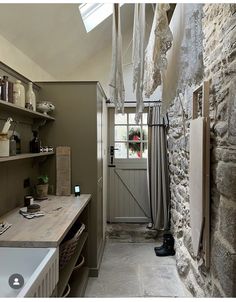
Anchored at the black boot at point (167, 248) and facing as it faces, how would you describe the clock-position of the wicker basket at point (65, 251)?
The wicker basket is roughly at 10 o'clock from the black boot.

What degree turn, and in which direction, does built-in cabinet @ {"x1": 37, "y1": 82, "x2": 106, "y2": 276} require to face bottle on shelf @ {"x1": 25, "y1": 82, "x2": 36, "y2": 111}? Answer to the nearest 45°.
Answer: approximately 135° to its right

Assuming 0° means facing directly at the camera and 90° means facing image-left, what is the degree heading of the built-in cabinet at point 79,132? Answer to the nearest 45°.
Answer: approximately 270°

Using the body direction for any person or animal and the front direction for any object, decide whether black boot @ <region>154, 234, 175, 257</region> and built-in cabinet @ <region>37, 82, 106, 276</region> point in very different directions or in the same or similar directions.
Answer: very different directions

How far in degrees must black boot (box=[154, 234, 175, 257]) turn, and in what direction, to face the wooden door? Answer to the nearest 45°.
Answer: approximately 45° to its right

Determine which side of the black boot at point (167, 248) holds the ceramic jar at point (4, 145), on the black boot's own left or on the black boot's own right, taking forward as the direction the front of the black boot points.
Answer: on the black boot's own left

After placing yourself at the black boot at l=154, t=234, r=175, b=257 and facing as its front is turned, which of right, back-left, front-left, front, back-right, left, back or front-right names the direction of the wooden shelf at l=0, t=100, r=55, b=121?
front-left

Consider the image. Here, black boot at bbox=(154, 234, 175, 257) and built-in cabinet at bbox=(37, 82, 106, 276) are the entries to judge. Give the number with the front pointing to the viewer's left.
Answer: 1

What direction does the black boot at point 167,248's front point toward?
to the viewer's left

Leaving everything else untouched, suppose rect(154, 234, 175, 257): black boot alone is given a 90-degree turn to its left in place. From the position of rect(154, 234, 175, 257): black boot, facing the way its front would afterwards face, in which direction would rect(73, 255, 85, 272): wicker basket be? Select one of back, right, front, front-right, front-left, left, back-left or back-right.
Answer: front-right

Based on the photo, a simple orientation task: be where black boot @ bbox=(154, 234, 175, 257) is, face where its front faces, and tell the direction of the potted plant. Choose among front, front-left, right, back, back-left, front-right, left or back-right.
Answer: front-left
